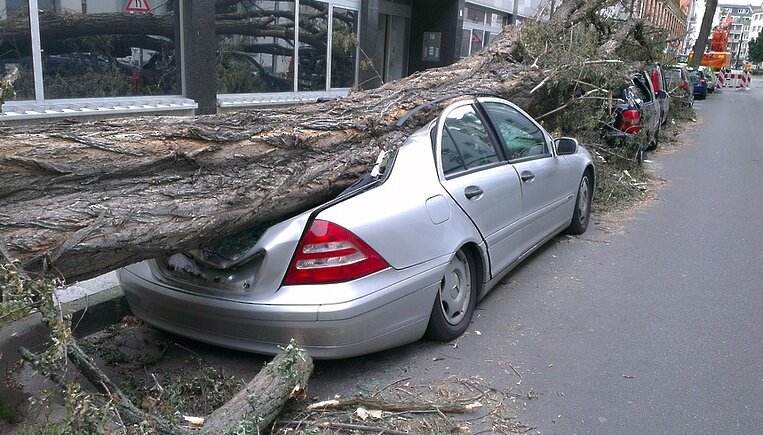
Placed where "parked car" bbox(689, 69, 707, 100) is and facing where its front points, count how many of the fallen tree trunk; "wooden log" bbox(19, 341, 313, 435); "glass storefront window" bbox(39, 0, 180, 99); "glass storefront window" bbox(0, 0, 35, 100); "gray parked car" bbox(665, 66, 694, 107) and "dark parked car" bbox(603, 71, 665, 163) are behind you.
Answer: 6

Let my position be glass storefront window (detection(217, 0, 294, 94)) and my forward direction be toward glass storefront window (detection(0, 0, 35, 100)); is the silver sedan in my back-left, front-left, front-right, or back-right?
front-left

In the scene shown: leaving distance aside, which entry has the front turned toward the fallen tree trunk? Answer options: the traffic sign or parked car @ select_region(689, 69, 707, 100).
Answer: the traffic sign

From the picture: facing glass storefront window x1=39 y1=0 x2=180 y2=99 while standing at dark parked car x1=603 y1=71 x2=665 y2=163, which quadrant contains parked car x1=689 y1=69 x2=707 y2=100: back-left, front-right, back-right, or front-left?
back-right

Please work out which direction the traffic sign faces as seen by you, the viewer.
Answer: facing the viewer

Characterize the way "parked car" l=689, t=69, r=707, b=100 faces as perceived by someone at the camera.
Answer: facing away from the viewer

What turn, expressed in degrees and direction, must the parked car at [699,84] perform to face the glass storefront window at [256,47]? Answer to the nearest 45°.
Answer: approximately 180°

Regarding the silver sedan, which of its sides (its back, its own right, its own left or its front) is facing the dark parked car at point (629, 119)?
front

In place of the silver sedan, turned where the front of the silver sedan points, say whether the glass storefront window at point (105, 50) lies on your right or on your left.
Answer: on your left

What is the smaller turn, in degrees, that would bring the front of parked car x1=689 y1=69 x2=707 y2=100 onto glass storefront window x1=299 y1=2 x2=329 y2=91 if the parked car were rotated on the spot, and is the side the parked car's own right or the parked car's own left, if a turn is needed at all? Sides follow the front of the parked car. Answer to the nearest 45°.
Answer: approximately 180°

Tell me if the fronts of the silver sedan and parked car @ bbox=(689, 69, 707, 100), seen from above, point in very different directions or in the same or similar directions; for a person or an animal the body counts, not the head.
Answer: same or similar directions

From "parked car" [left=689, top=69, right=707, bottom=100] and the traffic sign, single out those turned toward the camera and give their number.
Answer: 1

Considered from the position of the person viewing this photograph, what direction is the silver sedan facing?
facing away from the viewer and to the right of the viewer

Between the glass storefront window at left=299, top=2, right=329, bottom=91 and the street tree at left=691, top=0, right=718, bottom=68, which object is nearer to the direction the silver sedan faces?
the street tree
